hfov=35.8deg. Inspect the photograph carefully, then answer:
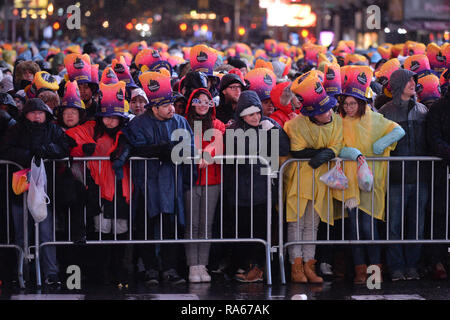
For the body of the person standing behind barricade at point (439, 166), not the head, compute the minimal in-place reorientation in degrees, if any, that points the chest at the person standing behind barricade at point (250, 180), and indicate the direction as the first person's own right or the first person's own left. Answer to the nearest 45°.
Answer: approximately 90° to the first person's own right

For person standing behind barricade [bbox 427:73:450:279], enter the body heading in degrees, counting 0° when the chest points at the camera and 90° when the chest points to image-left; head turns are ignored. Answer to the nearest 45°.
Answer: approximately 0°

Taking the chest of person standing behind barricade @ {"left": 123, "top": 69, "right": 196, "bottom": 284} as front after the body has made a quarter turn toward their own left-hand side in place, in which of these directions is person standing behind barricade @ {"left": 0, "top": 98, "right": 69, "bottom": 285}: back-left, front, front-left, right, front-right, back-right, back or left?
back-left

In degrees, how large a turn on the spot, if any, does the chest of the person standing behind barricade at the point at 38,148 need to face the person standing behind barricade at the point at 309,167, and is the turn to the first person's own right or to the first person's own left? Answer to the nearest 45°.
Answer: approximately 90° to the first person's own left

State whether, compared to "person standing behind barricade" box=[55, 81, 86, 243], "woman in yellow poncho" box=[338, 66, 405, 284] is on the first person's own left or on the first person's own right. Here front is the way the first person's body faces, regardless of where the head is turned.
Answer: on the first person's own left

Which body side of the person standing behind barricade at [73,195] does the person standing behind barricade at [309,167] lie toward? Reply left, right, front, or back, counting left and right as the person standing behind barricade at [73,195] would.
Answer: left

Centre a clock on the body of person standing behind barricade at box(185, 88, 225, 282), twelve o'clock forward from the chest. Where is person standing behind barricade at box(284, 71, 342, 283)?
person standing behind barricade at box(284, 71, 342, 283) is roughly at 9 o'clock from person standing behind barricade at box(185, 88, 225, 282).

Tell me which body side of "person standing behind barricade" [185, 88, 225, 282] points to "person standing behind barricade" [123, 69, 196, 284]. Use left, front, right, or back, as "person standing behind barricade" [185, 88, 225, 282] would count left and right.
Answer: right

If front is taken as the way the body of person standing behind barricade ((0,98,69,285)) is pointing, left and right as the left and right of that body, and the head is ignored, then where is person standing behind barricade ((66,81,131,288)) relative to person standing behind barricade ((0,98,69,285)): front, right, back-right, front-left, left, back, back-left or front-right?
left
